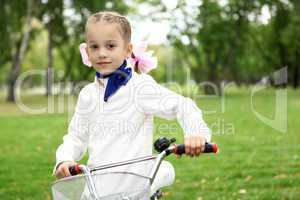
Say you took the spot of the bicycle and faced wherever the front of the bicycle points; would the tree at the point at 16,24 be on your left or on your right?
on your right

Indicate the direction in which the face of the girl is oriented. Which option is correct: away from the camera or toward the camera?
toward the camera

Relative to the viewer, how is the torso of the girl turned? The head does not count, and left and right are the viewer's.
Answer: facing the viewer and to the left of the viewer

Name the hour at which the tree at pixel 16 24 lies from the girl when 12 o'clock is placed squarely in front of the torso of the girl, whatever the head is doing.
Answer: The tree is roughly at 4 o'clock from the girl.
